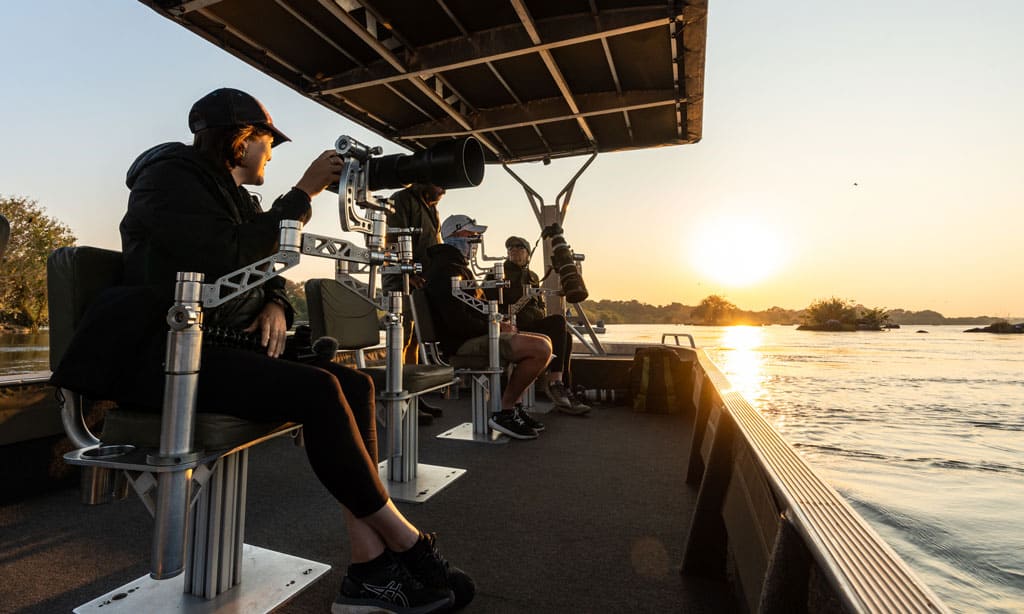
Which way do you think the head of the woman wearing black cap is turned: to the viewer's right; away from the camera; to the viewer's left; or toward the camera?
to the viewer's right

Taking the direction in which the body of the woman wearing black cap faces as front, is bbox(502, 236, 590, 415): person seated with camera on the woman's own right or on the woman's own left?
on the woman's own left

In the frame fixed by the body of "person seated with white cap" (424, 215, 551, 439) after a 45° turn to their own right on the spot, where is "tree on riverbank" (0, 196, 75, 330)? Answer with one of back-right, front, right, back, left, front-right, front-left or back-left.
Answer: back

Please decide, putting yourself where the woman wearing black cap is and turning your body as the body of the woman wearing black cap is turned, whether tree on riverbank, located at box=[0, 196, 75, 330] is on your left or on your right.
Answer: on your left

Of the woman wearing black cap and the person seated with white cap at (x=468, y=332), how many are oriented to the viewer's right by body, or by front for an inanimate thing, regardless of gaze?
2

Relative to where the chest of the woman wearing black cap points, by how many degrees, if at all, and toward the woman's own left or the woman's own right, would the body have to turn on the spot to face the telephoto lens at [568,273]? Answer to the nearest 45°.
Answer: approximately 45° to the woman's own left

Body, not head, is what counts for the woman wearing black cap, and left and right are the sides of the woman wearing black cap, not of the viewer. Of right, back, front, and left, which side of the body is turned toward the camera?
right

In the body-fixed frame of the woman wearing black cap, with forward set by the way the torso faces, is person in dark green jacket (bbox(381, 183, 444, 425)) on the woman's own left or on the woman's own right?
on the woman's own left

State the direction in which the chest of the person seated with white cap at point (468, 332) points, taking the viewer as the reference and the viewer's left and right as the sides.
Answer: facing to the right of the viewer
